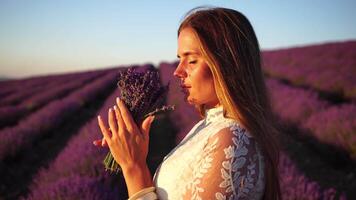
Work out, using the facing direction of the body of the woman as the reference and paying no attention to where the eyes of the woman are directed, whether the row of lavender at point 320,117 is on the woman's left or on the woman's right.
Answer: on the woman's right

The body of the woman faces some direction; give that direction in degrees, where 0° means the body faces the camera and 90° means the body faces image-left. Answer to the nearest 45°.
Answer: approximately 90°

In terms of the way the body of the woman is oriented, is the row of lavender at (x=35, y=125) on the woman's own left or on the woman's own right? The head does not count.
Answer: on the woman's own right

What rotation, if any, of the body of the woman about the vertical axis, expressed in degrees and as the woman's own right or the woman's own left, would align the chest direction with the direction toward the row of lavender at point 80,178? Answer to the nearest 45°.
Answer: approximately 45° to the woman's own right

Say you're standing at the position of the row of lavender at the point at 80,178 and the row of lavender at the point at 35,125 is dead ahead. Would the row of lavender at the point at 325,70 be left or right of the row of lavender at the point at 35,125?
right

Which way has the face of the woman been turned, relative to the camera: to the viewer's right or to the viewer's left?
to the viewer's left

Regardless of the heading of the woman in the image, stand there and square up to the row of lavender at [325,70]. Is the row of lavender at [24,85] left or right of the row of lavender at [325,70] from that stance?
left
